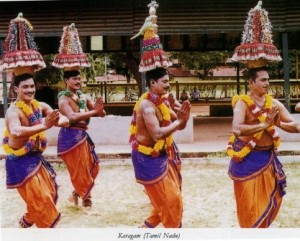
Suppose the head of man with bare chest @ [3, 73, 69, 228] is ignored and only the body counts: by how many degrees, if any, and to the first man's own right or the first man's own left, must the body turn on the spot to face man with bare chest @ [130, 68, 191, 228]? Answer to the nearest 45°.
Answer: approximately 45° to the first man's own left

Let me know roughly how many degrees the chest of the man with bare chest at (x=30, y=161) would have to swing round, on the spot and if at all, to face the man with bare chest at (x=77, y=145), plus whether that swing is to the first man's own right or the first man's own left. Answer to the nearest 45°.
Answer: approximately 135° to the first man's own left

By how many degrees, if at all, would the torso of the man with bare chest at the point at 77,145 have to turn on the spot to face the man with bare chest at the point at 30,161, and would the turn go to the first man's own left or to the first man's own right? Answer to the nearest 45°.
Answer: approximately 45° to the first man's own right

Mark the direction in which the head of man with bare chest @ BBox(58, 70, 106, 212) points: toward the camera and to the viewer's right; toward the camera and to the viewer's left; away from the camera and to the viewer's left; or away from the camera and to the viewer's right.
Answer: toward the camera and to the viewer's right

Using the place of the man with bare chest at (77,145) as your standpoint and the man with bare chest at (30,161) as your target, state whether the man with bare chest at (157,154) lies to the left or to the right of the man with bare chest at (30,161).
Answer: left
